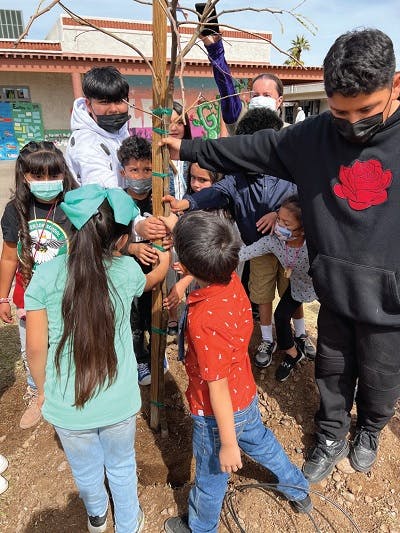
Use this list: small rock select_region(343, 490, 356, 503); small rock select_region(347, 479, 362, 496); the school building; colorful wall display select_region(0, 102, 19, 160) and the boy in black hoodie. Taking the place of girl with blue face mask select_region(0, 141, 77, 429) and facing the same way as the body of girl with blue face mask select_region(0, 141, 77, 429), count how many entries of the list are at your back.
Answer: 2

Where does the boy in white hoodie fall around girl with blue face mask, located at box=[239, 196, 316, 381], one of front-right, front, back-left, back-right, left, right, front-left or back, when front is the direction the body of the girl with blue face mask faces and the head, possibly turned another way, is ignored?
front-right

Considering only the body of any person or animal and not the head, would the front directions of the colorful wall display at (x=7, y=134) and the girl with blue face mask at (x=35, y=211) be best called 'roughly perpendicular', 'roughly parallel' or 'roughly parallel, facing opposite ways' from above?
roughly parallel

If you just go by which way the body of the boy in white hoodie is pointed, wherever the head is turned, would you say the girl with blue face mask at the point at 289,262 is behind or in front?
in front

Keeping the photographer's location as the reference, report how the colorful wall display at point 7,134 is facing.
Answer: facing the viewer

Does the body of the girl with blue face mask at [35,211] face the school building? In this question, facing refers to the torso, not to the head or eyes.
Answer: no

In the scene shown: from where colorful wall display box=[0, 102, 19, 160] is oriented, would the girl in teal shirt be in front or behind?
in front

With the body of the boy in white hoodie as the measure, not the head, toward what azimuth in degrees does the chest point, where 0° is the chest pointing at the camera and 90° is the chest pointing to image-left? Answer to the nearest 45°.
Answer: approximately 315°

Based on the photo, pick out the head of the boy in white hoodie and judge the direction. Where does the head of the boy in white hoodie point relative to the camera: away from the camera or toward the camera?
toward the camera

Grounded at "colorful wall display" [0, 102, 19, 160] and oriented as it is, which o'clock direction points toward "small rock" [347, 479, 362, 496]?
The small rock is roughly at 12 o'clock from the colorful wall display.

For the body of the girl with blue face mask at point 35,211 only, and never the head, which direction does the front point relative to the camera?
toward the camera

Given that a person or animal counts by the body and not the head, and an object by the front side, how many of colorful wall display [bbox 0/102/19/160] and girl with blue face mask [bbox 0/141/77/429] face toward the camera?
2

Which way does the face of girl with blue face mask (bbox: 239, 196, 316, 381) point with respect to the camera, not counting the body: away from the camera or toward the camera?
toward the camera

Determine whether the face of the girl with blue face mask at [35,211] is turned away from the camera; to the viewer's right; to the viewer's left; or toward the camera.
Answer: toward the camera

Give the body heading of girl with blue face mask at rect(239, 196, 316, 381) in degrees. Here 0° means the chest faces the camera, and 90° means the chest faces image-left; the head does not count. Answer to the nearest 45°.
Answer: approximately 45°

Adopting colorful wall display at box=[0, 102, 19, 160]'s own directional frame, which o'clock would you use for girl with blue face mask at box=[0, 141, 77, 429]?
The girl with blue face mask is roughly at 12 o'clock from the colorful wall display.

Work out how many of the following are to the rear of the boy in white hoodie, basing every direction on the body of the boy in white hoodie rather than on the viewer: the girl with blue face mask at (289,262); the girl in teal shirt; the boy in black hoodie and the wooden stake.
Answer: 0

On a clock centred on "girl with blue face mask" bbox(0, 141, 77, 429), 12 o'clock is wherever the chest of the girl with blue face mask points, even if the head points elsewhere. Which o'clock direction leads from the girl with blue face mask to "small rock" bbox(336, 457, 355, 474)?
The small rock is roughly at 10 o'clock from the girl with blue face mask.

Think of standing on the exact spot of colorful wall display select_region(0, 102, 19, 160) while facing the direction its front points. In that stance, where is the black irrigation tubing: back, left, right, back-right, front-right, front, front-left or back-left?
front
